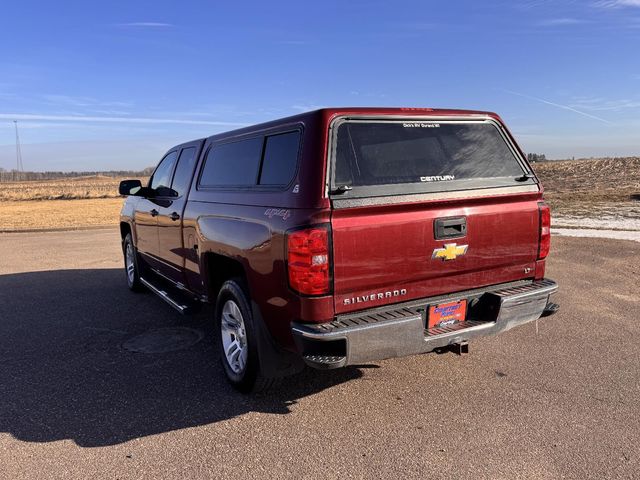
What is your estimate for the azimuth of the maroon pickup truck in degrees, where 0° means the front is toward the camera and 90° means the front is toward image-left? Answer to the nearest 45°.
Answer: approximately 135°
